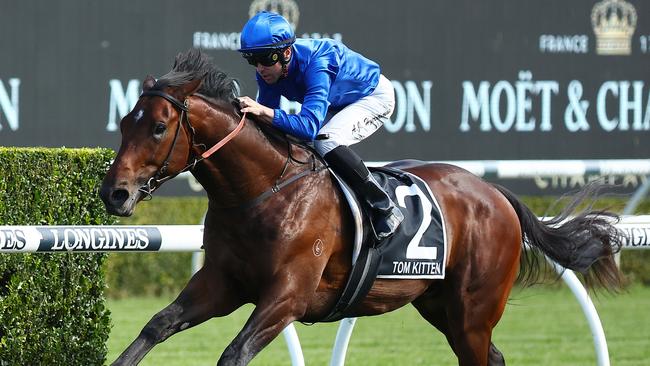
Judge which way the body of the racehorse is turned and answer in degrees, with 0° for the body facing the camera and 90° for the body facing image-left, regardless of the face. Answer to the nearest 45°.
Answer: approximately 45°

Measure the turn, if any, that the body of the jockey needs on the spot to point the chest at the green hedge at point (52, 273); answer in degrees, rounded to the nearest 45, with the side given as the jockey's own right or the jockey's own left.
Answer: approximately 45° to the jockey's own right

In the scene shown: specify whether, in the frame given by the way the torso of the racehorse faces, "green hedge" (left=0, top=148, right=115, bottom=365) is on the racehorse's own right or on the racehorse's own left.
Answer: on the racehorse's own right
